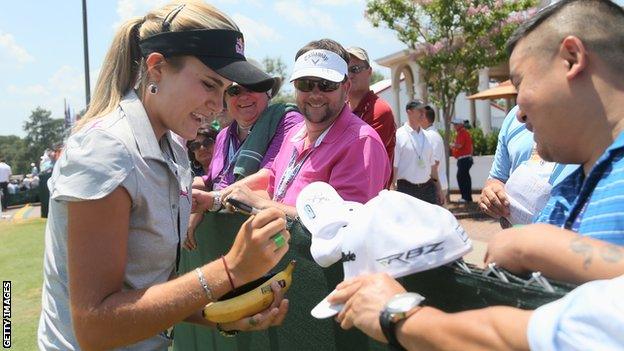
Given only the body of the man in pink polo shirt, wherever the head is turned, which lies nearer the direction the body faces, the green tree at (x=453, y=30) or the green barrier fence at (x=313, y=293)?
the green barrier fence

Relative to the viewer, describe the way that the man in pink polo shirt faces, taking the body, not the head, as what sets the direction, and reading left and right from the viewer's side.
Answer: facing the viewer and to the left of the viewer

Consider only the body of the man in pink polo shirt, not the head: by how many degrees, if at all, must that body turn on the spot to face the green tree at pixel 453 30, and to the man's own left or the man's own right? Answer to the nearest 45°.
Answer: approximately 135° to the man's own right
